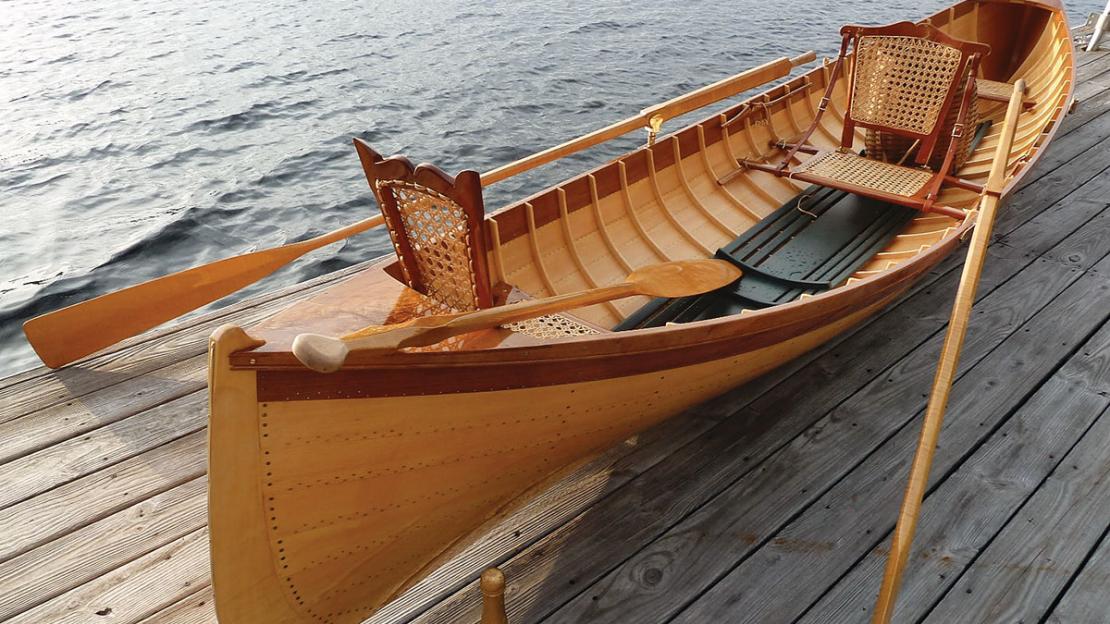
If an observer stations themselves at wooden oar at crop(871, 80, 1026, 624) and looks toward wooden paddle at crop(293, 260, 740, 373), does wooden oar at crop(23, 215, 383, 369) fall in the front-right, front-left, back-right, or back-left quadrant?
front-right

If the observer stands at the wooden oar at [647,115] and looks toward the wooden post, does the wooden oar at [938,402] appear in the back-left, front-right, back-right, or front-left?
front-left
